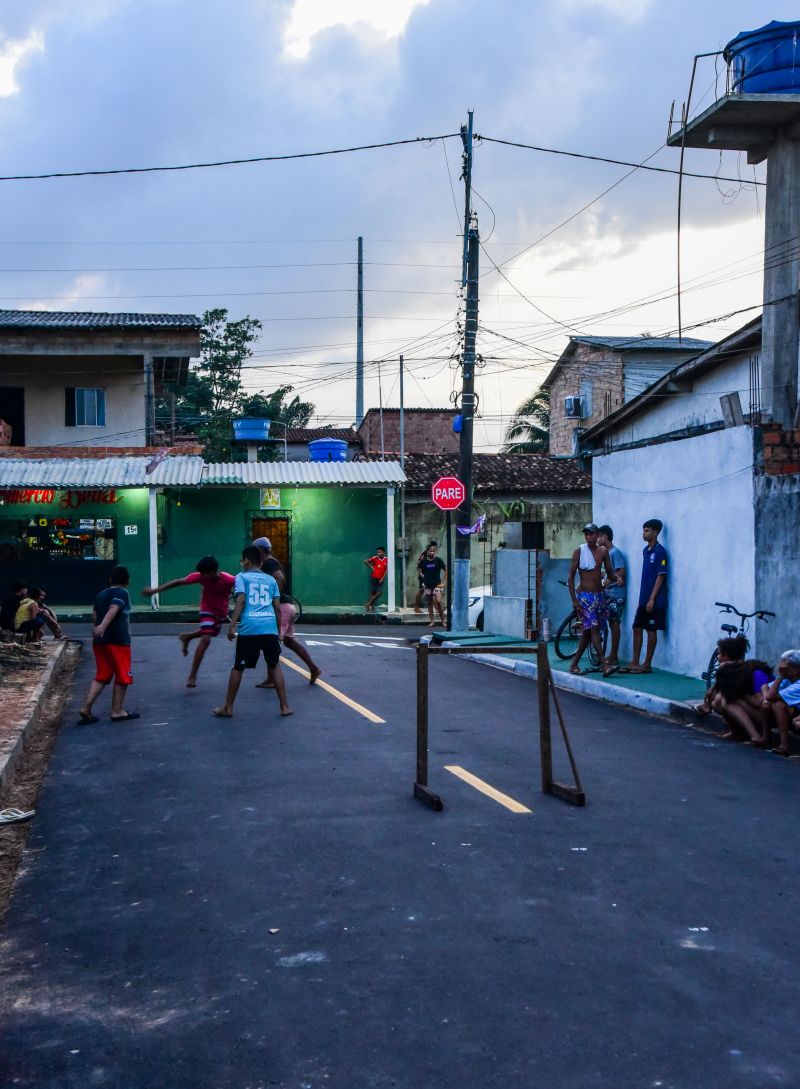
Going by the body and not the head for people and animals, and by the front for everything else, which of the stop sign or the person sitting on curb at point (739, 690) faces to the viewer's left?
the person sitting on curb

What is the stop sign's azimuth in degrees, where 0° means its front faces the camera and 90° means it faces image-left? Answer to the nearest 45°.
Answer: approximately 0°

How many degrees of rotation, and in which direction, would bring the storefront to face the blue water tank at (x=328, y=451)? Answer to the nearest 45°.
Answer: approximately 135° to its left

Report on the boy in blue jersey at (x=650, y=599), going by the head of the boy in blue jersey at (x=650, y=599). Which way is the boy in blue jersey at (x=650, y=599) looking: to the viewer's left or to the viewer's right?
to the viewer's left

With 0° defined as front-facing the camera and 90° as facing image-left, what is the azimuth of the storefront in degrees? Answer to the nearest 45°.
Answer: approximately 0°

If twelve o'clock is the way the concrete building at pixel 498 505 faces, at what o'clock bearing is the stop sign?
The stop sign is roughly at 12 o'clock from the concrete building.

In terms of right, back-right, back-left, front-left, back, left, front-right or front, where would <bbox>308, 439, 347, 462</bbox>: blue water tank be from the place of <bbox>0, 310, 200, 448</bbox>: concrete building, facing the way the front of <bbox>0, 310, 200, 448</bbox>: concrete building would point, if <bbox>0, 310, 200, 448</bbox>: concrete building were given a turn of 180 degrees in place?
right

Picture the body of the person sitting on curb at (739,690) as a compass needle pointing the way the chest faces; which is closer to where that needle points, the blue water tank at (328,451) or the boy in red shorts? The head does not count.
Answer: the boy in red shorts

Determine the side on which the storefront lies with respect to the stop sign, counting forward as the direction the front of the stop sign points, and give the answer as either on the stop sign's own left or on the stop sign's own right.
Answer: on the stop sign's own right

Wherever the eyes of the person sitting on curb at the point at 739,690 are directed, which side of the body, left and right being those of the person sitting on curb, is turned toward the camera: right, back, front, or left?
left
